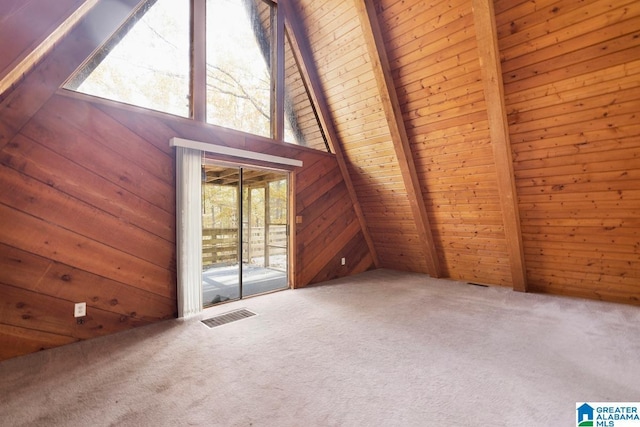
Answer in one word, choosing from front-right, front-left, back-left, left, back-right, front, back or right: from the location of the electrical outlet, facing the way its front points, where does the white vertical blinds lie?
left

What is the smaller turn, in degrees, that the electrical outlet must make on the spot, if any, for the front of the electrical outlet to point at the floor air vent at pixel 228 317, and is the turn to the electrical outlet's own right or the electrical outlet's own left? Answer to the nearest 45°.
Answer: approximately 90° to the electrical outlet's own left
